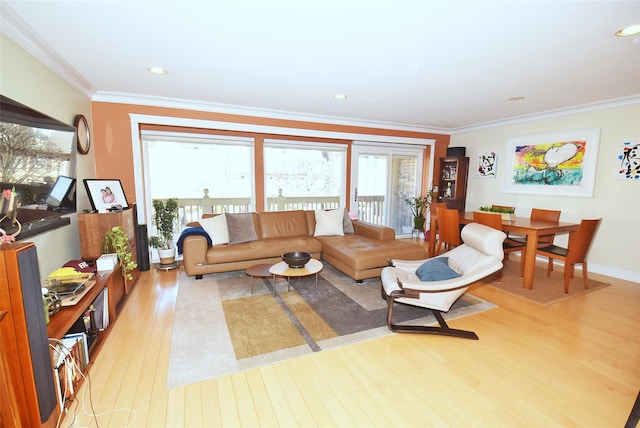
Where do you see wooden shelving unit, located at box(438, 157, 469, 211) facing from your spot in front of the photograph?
facing the viewer and to the left of the viewer

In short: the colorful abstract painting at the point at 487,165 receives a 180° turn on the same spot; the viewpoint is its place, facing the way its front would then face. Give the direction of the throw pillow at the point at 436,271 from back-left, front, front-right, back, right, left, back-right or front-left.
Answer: back-right

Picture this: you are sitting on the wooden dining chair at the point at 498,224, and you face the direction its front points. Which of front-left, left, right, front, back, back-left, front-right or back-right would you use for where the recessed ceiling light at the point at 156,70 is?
back

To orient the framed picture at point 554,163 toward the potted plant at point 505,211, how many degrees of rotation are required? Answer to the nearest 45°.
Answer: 0° — it already faces it

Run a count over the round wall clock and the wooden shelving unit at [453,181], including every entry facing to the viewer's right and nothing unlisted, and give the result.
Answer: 1

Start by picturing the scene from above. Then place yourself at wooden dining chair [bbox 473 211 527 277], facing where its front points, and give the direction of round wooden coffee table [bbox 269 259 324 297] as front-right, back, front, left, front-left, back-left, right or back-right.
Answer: back

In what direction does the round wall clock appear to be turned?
to the viewer's right

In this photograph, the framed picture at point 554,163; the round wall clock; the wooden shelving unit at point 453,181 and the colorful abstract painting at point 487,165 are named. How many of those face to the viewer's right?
1

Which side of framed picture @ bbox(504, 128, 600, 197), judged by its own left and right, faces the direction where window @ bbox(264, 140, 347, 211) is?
front

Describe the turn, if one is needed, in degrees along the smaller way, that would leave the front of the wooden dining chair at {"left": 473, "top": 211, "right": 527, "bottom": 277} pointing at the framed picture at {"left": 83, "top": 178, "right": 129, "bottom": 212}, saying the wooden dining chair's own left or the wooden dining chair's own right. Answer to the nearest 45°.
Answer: approximately 180°

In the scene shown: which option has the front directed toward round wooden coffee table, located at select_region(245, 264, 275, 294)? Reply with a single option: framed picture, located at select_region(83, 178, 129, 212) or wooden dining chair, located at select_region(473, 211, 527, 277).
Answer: the framed picture

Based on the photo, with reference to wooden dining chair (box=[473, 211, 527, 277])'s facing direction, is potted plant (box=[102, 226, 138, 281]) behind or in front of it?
behind

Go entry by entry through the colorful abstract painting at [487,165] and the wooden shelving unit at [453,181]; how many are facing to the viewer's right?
0

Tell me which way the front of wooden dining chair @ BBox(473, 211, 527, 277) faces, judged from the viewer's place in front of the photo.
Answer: facing away from the viewer and to the right of the viewer

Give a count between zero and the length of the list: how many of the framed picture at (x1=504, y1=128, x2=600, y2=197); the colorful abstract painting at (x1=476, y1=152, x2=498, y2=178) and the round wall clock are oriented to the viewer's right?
1

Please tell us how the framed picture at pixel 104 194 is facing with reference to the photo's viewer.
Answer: facing the viewer and to the right of the viewer
